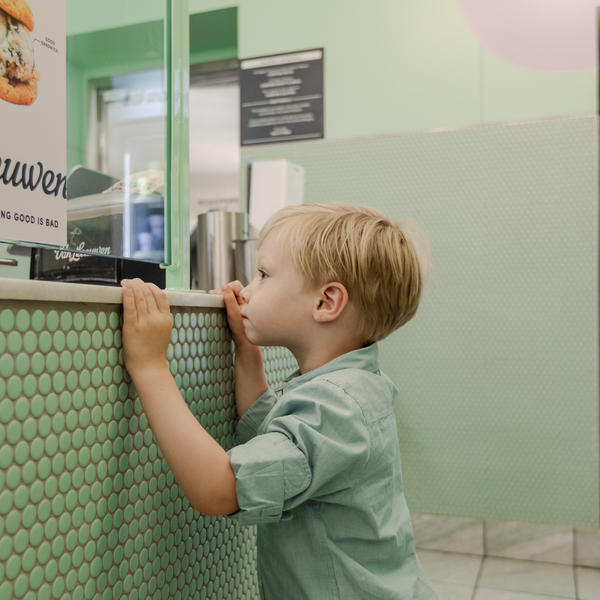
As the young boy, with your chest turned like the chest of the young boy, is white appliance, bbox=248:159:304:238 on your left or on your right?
on your right

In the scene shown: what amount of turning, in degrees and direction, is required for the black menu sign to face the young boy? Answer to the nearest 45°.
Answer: approximately 45° to its left

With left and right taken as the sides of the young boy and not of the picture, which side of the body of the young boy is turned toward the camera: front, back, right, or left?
left

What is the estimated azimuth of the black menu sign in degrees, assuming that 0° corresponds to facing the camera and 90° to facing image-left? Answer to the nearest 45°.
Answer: approximately 45°

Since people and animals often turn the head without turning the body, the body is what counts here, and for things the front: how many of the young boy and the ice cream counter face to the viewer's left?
1

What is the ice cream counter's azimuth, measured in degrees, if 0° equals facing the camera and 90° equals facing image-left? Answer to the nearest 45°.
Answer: approximately 315°

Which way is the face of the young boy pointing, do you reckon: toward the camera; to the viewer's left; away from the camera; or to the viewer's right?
to the viewer's left

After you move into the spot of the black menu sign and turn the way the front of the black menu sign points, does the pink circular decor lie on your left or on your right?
on your left

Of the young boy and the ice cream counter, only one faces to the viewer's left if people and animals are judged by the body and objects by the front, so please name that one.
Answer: the young boy

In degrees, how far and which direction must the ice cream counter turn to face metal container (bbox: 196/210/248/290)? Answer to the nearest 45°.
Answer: approximately 135° to its left

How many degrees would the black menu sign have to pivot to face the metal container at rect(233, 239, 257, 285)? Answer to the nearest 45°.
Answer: approximately 45° to its left
